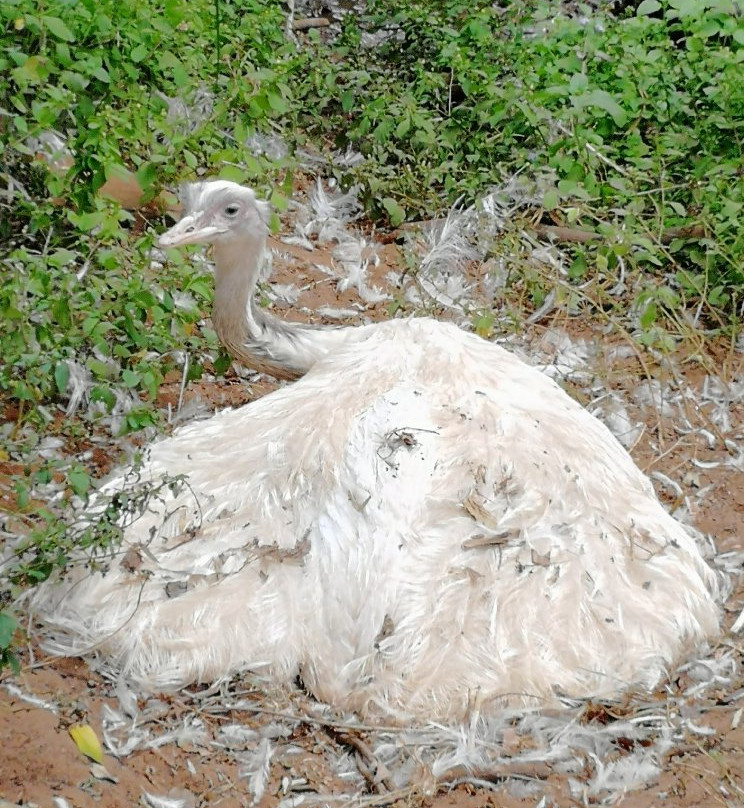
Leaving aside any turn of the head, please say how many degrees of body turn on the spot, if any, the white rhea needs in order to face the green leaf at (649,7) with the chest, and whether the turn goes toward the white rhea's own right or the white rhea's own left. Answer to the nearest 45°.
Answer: approximately 45° to the white rhea's own right

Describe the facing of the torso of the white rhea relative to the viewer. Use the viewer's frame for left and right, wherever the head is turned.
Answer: facing away from the viewer and to the left of the viewer

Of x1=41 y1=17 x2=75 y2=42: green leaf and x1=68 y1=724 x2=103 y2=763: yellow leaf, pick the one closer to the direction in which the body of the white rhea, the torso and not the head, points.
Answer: the green leaf

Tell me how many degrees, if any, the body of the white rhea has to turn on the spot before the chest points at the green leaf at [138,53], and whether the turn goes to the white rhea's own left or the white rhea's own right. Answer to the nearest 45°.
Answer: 0° — it already faces it

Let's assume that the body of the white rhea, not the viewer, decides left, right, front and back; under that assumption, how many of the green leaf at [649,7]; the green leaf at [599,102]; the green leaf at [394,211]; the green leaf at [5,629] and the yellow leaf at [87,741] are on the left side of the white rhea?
2

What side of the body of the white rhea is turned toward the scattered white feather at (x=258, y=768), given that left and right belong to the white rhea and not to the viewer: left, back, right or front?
left

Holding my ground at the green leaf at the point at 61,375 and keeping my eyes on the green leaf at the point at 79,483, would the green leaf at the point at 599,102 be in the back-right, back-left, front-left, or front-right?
back-left

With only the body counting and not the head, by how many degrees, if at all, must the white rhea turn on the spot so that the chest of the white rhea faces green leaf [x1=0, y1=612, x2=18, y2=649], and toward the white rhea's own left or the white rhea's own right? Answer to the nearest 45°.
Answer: approximately 90° to the white rhea's own left
